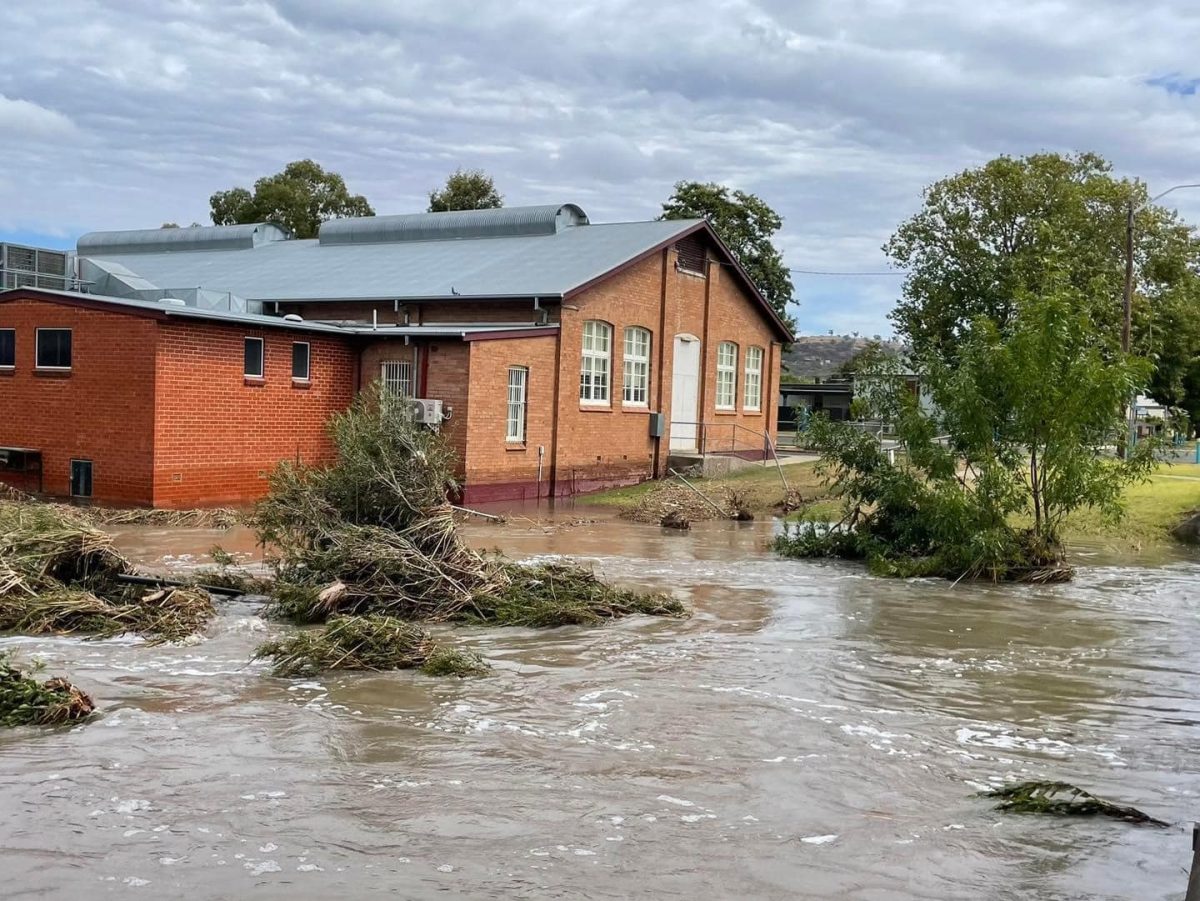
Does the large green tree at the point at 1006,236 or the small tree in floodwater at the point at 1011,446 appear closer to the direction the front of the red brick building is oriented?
the small tree in floodwater

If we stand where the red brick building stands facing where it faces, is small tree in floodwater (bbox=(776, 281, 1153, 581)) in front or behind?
in front

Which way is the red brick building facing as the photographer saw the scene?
facing the viewer and to the right of the viewer

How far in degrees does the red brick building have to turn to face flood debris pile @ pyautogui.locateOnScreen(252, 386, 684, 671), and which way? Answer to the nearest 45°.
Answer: approximately 45° to its right

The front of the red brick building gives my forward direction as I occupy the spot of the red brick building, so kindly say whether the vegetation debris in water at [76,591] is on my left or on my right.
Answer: on my right

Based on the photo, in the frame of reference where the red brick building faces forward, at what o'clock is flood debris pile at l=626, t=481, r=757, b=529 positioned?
The flood debris pile is roughly at 12 o'clock from the red brick building.

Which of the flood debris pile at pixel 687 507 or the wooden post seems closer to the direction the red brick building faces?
the flood debris pile

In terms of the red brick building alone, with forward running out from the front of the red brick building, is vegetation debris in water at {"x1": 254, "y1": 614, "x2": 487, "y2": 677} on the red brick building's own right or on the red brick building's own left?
on the red brick building's own right

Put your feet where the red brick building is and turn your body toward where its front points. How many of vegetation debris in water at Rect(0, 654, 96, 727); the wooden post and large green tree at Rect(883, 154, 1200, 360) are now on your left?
1
